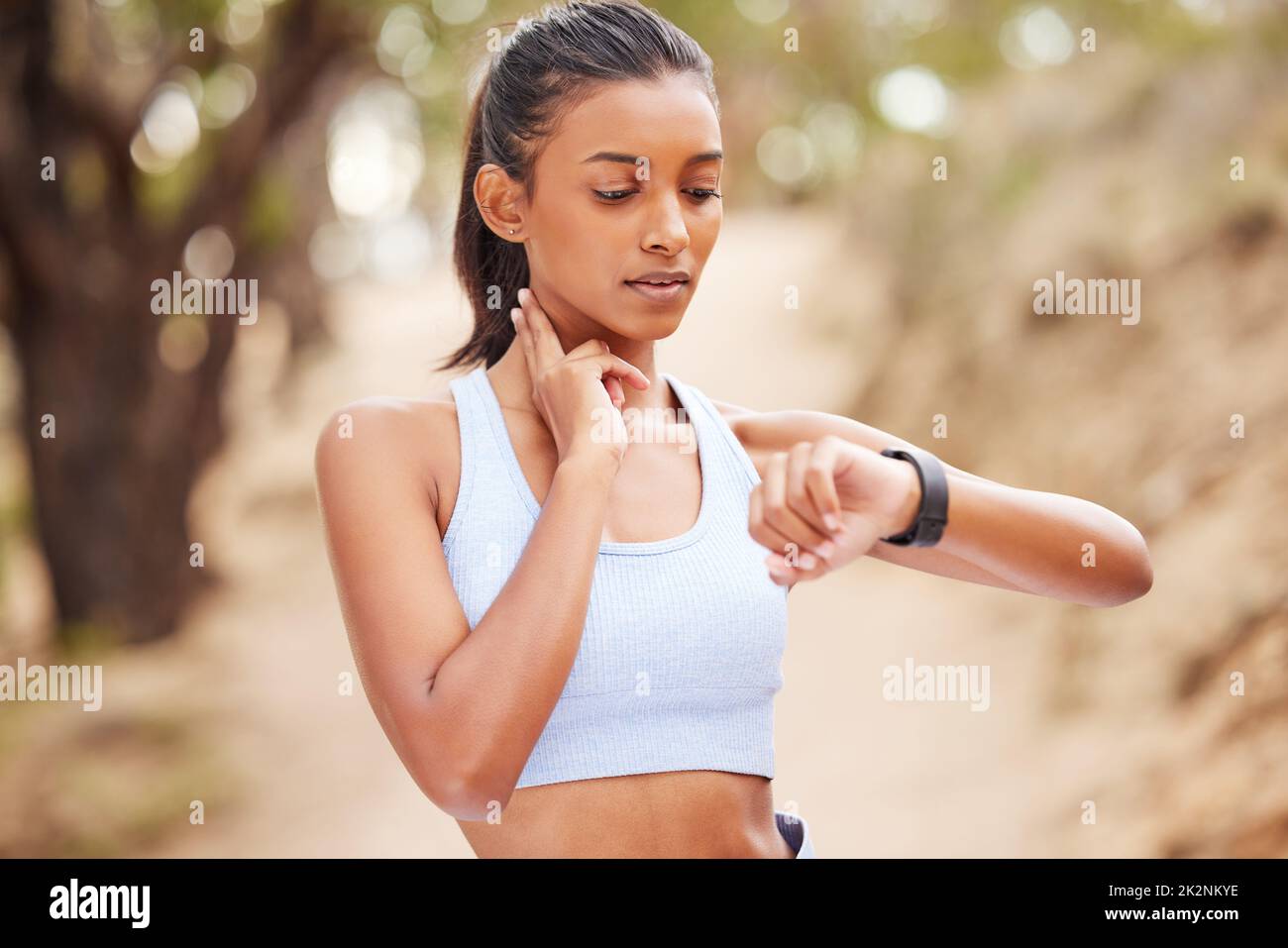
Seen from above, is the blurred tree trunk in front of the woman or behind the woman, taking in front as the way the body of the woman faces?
behind

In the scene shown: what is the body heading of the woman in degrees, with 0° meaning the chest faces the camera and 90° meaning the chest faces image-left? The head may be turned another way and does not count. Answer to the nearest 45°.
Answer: approximately 315°

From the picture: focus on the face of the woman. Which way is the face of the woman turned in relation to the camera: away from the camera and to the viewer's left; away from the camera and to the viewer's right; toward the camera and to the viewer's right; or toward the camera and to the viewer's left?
toward the camera and to the viewer's right
